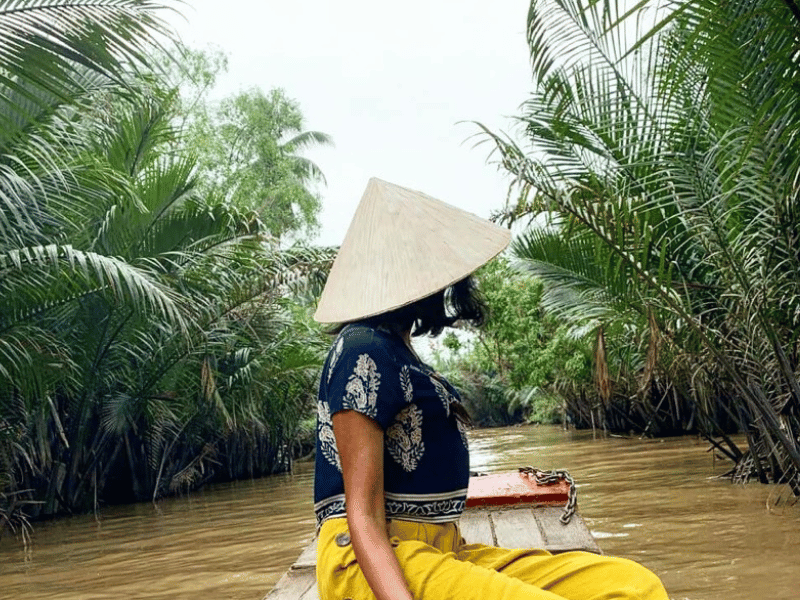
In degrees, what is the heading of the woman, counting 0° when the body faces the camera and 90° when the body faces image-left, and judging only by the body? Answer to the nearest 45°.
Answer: approximately 270°

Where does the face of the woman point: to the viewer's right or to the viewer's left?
to the viewer's right
